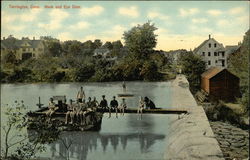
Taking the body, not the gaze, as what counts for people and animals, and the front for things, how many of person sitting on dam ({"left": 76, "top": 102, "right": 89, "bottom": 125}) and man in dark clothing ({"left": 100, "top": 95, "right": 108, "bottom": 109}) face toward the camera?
2

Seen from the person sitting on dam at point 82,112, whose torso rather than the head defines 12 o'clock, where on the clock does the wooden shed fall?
The wooden shed is roughly at 9 o'clock from the person sitting on dam.

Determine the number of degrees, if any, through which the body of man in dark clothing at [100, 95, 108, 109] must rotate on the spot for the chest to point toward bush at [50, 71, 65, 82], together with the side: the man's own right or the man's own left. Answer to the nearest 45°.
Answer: approximately 180°

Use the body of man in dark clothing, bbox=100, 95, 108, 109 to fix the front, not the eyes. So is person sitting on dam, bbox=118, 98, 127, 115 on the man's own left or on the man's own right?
on the man's own left

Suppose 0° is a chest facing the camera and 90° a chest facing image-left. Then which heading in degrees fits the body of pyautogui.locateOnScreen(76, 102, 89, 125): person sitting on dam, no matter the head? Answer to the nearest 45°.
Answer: approximately 0°

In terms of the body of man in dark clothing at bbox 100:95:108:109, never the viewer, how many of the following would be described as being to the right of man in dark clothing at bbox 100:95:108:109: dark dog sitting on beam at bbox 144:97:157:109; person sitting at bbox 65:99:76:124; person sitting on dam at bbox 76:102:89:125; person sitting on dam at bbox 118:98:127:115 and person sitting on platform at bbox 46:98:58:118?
3

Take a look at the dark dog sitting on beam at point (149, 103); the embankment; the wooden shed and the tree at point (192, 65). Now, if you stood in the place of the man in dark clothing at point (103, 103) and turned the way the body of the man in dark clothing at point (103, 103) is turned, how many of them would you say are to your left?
4

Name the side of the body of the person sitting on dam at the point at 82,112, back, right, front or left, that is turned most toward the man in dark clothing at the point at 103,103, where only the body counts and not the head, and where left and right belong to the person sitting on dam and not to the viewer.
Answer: left

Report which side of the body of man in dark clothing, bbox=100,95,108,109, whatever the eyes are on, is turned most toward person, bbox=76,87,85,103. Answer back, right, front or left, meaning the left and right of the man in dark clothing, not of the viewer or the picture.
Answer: right
